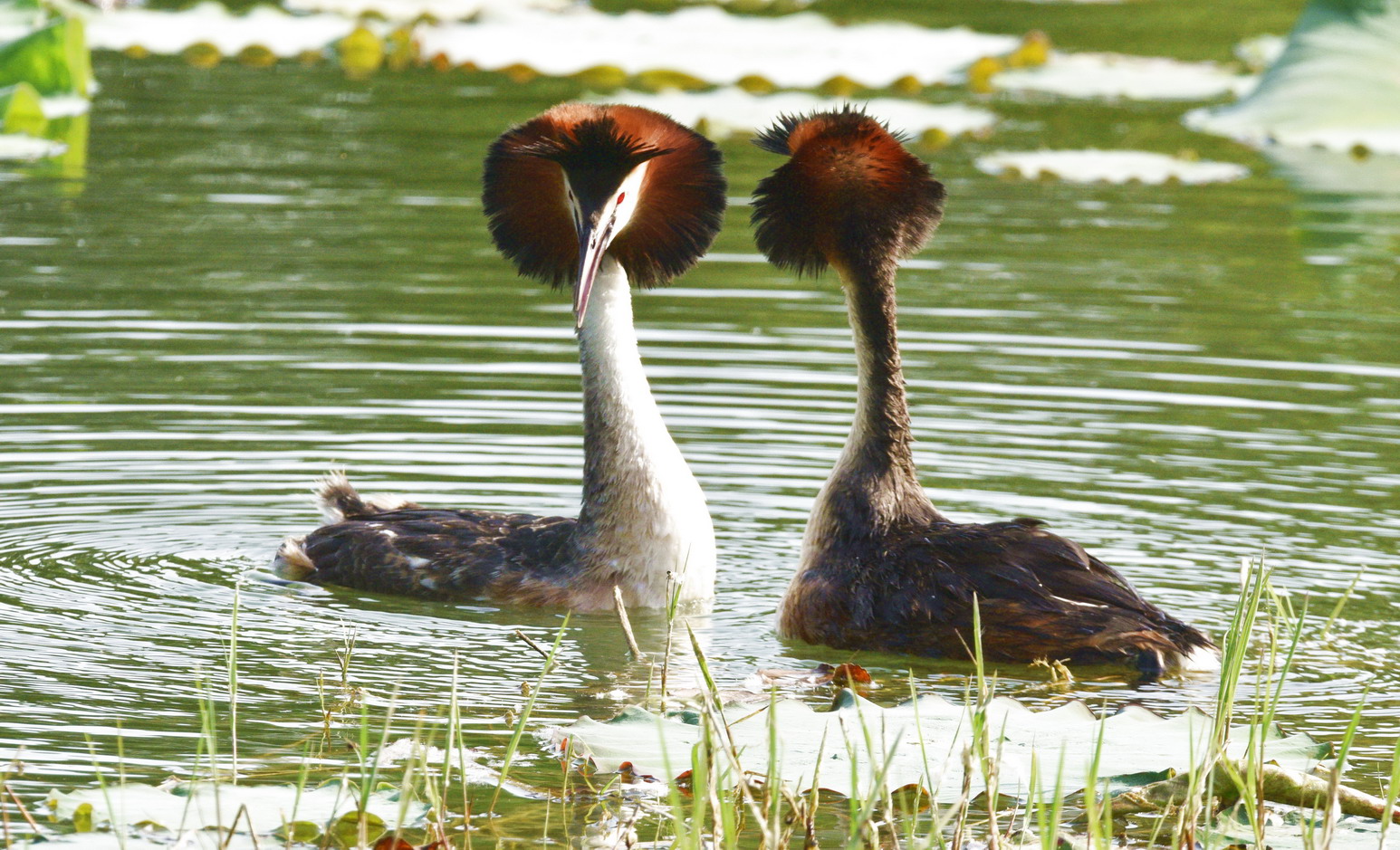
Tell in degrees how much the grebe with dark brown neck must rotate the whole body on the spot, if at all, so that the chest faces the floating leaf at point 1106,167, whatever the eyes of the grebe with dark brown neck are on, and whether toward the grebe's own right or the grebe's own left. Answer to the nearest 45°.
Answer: approximately 45° to the grebe's own right

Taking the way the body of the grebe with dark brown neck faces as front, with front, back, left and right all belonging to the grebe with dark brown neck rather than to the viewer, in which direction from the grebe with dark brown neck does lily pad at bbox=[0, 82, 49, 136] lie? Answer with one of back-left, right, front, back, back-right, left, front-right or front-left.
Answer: front

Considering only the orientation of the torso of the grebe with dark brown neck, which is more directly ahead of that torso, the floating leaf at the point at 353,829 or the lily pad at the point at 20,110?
the lily pad

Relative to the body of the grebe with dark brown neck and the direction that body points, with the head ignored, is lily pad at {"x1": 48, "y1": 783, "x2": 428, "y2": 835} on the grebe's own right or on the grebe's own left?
on the grebe's own left

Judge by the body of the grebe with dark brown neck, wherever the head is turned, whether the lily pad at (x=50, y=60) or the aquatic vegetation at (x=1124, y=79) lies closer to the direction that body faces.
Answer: the lily pad

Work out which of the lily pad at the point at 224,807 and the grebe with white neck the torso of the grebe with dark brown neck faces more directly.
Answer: the grebe with white neck

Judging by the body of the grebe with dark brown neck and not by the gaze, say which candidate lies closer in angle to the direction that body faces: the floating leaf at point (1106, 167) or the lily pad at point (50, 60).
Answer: the lily pad

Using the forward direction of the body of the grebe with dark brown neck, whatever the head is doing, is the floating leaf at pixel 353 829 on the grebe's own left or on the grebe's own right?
on the grebe's own left

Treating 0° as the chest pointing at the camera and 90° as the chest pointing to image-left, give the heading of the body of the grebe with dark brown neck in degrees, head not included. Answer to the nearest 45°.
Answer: approximately 135°

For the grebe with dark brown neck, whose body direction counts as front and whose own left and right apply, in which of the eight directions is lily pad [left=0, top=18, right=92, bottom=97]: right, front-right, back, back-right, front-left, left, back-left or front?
front

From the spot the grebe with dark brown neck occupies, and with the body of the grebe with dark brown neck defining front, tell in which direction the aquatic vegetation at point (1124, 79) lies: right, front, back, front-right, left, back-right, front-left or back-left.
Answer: front-right

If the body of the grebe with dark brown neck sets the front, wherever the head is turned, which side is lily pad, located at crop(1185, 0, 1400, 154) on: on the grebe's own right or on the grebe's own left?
on the grebe's own right
